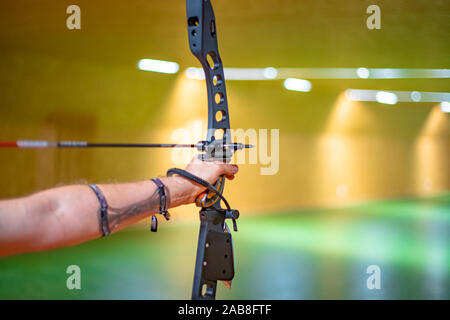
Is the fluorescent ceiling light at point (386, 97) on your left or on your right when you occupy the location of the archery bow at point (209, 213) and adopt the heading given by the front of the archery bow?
on your left

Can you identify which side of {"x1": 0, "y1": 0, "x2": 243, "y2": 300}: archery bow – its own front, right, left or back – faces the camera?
right

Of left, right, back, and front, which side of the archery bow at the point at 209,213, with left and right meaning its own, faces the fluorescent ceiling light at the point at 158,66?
left
